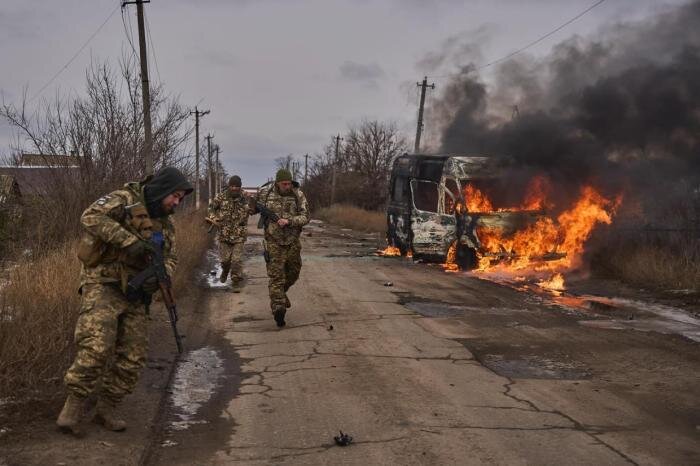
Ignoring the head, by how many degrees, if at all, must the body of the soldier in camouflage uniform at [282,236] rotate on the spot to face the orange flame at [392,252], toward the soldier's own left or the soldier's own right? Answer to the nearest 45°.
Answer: approximately 180°

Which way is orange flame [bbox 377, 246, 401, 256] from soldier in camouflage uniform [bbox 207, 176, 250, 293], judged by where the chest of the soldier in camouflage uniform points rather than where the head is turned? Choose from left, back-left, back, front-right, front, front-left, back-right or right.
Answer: back-left

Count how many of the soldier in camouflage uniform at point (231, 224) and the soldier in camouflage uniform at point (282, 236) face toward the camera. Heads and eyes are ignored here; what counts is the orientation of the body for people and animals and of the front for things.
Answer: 2

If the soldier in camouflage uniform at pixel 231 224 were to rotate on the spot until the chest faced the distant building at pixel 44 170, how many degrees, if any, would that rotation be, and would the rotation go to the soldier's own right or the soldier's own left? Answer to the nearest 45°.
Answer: approximately 135° to the soldier's own right

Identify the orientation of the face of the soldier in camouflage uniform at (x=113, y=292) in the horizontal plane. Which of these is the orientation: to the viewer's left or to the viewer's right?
to the viewer's right

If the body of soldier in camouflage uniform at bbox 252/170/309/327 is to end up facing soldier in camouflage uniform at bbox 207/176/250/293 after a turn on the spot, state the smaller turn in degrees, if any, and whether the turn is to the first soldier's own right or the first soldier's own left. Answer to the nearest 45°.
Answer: approximately 180°

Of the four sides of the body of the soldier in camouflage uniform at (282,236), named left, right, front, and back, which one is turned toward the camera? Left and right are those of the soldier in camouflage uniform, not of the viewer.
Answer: front

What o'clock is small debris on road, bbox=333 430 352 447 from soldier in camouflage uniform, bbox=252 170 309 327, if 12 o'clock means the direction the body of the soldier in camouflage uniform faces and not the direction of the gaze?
The small debris on road is roughly at 12 o'clock from the soldier in camouflage uniform.
